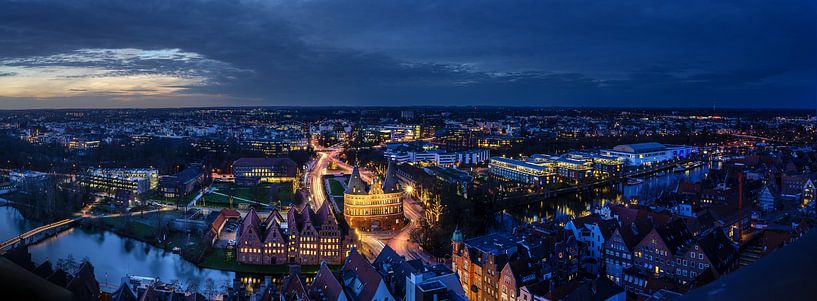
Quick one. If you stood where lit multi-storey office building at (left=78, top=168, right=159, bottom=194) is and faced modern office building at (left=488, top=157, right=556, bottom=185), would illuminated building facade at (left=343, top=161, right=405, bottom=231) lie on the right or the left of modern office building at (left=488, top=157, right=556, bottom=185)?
right

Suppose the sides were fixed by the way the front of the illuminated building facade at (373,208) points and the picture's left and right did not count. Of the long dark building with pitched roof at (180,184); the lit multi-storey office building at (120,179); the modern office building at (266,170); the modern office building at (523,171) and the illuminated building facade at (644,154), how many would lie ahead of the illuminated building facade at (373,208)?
0

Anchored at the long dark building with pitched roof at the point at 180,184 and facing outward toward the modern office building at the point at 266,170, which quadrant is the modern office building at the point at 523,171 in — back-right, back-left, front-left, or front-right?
front-right

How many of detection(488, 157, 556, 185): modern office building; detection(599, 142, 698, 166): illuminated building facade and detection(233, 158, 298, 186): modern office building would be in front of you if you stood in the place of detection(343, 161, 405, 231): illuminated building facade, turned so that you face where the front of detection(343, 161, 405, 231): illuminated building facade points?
0

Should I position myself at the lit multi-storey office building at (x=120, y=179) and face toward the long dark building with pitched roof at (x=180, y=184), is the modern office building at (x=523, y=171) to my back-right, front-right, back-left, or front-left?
front-left

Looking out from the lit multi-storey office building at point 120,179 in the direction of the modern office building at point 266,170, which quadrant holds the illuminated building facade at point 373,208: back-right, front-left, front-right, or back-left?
front-right

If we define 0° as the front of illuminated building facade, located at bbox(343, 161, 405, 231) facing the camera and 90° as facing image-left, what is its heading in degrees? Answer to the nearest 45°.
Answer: approximately 0°

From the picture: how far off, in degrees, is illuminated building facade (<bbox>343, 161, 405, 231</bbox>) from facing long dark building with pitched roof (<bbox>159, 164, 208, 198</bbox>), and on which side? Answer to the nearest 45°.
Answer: approximately 135° to its right

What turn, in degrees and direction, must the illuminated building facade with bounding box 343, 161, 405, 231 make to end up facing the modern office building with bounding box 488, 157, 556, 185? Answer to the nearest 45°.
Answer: approximately 135° to its left

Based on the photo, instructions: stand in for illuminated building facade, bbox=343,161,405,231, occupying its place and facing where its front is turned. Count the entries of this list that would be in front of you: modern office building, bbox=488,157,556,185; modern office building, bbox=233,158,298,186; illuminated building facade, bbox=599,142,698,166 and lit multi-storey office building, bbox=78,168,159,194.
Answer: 0

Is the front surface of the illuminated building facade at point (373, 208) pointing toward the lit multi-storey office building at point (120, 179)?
no

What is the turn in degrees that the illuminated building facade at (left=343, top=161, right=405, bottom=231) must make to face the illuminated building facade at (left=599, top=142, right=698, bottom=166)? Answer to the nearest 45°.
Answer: approximately 135° to its left

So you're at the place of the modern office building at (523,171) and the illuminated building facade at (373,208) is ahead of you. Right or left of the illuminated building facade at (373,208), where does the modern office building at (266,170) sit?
right

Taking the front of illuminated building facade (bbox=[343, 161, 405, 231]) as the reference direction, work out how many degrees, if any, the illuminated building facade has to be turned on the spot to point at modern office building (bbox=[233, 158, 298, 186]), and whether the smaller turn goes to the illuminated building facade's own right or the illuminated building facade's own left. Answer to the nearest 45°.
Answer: approximately 135° to the illuminated building facade's own right
